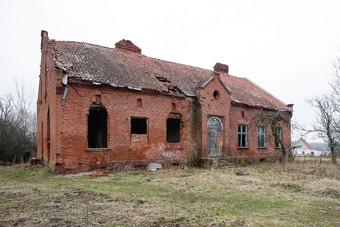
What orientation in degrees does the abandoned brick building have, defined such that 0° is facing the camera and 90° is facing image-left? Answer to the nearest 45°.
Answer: approximately 315°
